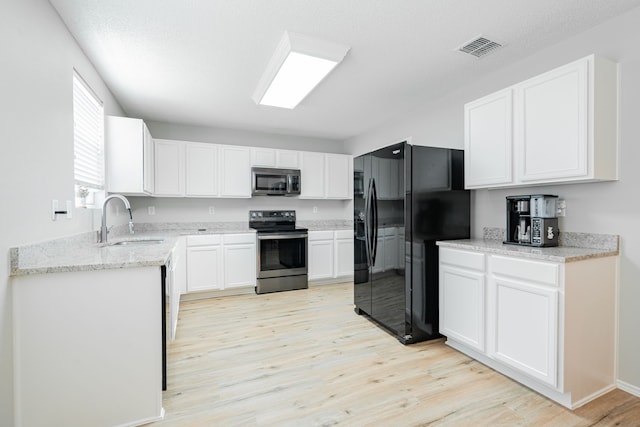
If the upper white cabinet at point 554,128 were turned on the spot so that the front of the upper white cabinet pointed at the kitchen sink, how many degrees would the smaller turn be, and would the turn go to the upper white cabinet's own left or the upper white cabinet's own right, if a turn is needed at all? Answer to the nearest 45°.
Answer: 0° — it already faces it

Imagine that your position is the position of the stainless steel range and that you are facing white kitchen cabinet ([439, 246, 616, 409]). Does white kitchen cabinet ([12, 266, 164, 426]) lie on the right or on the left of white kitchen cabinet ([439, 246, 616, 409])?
right

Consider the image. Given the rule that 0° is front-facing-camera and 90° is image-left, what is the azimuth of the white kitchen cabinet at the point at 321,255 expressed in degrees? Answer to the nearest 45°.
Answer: approximately 0°

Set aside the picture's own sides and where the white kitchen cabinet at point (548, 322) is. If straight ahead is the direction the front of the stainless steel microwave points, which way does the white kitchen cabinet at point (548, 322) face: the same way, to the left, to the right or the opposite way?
to the right

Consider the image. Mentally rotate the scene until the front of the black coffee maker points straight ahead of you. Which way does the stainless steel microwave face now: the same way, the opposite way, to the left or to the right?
to the left

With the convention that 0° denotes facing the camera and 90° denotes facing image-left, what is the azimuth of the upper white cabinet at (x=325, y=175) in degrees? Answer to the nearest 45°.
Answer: approximately 0°

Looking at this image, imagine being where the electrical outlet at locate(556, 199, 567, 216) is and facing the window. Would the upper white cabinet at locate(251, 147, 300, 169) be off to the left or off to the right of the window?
right

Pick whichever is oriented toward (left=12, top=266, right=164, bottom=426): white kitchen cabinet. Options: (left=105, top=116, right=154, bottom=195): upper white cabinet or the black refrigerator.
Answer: the black refrigerator

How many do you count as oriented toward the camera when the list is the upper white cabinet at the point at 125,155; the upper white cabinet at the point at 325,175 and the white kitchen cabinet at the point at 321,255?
2

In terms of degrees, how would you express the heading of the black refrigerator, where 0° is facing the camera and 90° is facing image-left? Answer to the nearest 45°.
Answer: approximately 45°

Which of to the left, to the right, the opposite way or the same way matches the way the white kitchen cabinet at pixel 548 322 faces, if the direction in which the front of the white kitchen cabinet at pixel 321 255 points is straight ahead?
to the right

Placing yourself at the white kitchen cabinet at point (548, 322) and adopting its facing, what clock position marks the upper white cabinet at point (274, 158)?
The upper white cabinet is roughly at 2 o'clock from the white kitchen cabinet.
